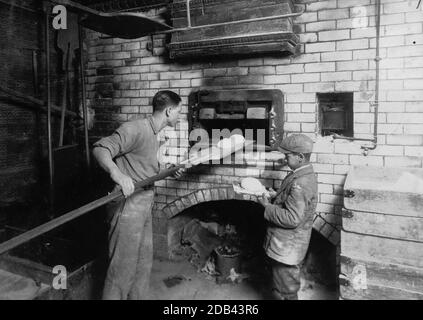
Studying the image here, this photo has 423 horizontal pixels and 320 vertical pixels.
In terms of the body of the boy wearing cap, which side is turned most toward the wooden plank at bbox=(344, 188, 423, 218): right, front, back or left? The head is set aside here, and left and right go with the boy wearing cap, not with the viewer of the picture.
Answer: back

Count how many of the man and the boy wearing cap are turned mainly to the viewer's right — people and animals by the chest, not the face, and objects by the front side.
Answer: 1

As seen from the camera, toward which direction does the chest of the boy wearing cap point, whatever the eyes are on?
to the viewer's left

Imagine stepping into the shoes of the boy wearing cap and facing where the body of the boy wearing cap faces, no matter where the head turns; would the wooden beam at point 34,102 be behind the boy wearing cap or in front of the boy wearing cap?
in front

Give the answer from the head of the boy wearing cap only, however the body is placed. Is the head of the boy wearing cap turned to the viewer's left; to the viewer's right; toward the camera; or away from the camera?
to the viewer's left

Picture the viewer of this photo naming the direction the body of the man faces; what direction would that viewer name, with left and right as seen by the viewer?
facing to the right of the viewer

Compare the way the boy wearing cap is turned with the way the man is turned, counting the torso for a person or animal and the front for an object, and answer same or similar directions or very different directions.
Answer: very different directions

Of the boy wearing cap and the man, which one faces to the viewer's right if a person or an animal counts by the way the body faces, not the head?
the man

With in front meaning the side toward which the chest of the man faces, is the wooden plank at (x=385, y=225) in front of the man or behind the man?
in front

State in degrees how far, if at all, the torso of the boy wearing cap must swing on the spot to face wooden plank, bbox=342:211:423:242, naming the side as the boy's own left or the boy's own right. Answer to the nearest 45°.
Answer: approximately 180°

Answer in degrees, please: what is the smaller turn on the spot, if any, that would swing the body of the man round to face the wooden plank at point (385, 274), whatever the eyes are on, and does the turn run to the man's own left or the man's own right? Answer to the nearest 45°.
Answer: approximately 45° to the man's own right

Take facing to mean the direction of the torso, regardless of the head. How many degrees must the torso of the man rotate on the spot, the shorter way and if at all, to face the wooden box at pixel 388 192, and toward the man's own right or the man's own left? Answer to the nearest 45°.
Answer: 0° — they already face it

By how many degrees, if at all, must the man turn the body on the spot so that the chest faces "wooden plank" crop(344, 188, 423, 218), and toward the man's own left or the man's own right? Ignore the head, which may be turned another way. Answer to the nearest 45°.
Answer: approximately 45° to the man's own right

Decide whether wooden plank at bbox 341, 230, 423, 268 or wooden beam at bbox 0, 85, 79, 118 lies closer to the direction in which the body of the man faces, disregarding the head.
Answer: the wooden plank
